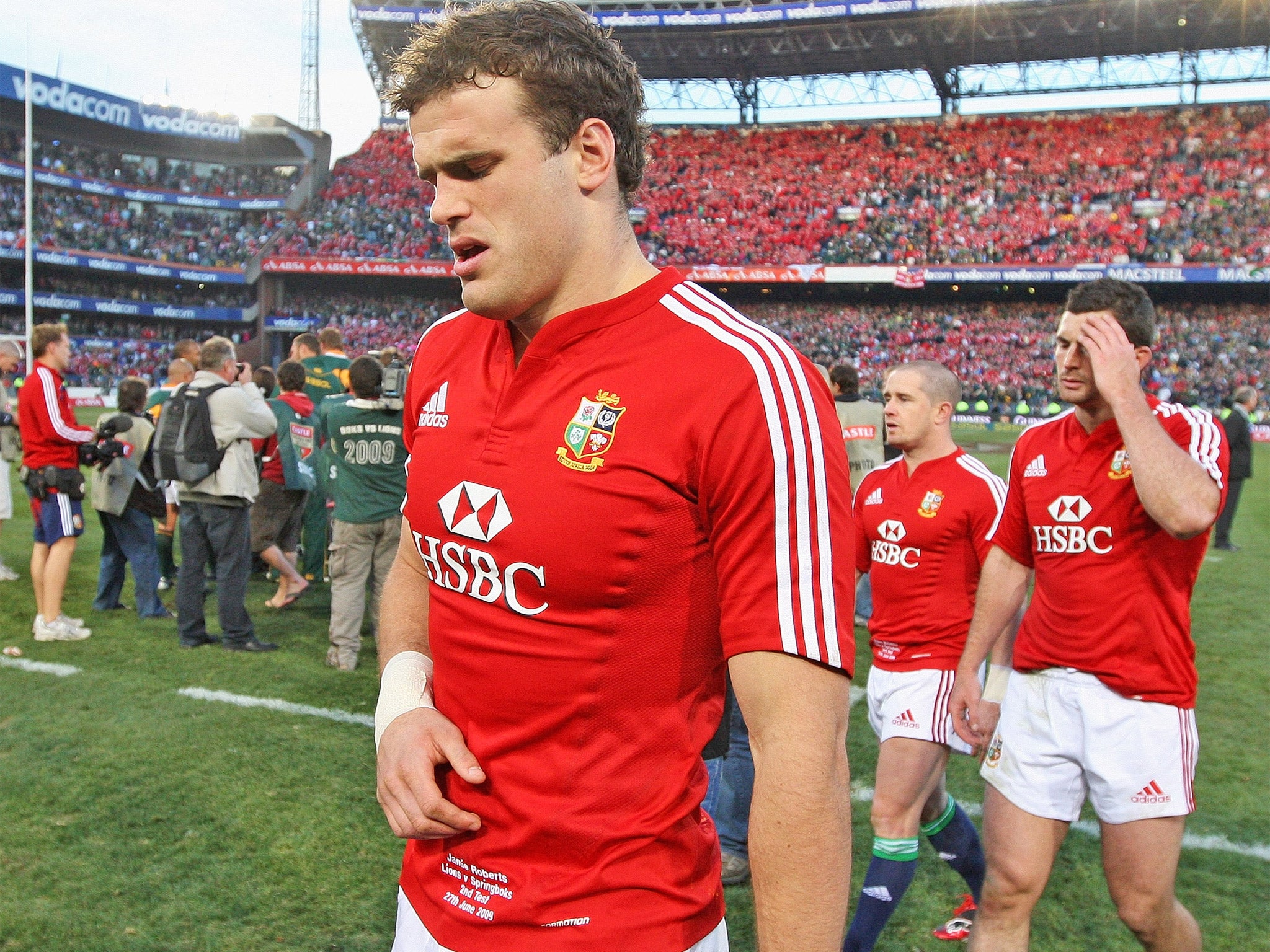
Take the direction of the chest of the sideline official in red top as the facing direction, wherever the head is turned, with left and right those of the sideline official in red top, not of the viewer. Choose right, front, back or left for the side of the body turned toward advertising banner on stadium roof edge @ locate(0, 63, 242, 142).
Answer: left

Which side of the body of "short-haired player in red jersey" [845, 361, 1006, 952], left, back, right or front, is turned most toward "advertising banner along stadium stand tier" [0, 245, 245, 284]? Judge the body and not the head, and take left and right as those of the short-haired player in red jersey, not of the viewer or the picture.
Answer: right

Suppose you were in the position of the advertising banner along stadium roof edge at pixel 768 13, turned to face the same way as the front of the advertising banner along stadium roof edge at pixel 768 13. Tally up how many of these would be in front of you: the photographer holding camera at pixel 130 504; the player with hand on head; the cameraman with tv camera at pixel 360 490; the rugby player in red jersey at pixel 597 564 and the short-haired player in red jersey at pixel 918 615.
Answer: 5

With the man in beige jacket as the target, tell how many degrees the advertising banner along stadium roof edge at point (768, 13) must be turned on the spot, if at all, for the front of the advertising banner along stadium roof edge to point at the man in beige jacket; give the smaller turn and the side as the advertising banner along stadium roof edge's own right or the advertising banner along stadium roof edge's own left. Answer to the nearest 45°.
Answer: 0° — it already faces them

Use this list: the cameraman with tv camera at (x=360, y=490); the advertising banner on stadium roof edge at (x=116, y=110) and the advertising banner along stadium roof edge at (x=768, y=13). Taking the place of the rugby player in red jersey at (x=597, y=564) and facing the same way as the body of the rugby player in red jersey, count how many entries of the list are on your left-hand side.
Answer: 0

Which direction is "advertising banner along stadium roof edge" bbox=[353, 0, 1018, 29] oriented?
toward the camera

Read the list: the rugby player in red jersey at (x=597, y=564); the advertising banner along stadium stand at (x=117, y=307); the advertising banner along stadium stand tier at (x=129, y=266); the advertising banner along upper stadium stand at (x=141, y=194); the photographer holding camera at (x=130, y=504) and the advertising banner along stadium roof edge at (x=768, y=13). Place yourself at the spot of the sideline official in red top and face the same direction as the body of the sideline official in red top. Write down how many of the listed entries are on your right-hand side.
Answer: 1

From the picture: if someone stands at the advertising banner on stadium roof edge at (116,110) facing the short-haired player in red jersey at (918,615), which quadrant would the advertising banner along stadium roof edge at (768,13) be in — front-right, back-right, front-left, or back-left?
front-left

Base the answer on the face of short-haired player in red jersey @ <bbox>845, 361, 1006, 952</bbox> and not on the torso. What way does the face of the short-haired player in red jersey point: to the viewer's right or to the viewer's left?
to the viewer's left

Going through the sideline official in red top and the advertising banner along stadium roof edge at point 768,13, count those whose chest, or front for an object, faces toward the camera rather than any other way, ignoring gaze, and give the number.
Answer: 1

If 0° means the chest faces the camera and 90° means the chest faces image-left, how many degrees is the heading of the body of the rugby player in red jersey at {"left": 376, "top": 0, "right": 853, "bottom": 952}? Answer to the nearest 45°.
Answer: approximately 45°

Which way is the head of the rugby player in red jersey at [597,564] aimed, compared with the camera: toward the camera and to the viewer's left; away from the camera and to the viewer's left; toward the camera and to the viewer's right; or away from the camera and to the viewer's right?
toward the camera and to the viewer's left

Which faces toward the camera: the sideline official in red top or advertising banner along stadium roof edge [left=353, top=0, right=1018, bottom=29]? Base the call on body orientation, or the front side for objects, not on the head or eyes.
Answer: the advertising banner along stadium roof edge
